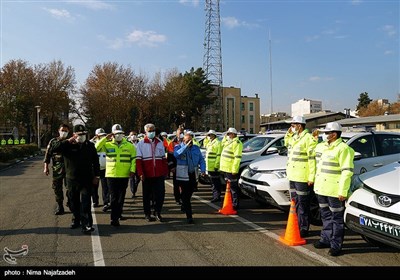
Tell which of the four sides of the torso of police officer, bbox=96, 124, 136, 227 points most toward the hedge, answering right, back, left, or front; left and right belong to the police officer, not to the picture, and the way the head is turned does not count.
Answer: back

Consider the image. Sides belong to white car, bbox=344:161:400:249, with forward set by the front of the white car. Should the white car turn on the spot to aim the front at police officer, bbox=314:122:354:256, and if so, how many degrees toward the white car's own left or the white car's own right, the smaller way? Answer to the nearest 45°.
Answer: approximately 90° to the white car's own right

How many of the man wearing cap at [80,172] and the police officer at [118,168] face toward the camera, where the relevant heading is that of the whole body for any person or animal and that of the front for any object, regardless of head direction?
2

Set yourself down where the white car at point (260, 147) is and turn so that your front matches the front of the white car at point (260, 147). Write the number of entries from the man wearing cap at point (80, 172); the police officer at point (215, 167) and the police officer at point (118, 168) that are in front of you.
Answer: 3

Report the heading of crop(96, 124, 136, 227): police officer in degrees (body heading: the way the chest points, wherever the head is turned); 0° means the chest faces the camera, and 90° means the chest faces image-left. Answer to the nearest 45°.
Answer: approximately 0°

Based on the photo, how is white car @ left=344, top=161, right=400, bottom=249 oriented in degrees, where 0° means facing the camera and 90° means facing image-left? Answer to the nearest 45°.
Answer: approximately 45°

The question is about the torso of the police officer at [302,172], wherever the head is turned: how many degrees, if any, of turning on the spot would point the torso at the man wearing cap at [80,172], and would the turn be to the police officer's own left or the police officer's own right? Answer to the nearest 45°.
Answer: approximately 45° to the police officer's own right

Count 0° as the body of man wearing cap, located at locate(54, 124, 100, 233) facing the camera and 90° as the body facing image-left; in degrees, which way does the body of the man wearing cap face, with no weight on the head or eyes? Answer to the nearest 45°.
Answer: approximately 0°
